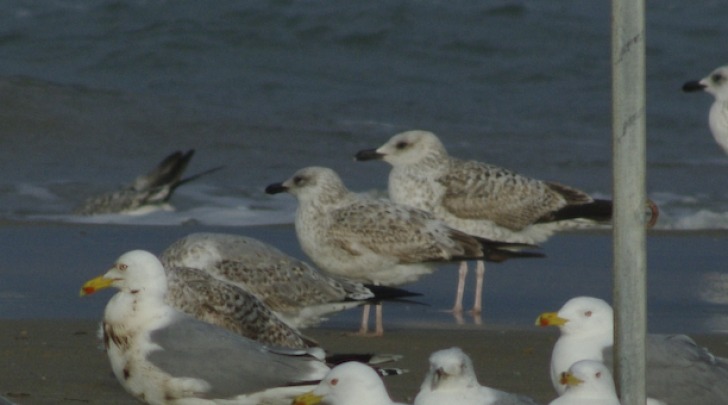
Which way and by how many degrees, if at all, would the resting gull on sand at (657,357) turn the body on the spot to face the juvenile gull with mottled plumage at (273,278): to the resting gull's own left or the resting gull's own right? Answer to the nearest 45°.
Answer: approximately 45° to the resting gull's own right

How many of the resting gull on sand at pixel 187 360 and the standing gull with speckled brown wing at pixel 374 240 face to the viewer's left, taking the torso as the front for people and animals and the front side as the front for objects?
2

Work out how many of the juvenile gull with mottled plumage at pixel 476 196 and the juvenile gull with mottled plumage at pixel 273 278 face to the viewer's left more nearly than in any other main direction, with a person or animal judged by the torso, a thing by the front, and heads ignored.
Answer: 2

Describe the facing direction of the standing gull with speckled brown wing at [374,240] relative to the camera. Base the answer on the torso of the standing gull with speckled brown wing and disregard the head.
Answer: to the viewer's left

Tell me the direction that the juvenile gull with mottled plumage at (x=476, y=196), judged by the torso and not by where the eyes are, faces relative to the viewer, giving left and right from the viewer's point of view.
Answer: facing to the left of the viewer

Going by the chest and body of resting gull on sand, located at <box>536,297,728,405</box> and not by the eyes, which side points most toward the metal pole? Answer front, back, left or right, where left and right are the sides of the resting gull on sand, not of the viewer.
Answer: left

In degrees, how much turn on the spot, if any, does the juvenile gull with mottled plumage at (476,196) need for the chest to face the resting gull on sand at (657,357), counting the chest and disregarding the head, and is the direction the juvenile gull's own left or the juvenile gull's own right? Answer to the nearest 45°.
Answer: approximately 90° to the juvenile gull's own left

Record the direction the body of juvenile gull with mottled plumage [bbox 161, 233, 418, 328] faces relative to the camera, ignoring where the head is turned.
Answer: to the viewer's left

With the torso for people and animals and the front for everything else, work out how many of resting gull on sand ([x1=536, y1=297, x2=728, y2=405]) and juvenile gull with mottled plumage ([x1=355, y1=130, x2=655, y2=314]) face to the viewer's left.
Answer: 2

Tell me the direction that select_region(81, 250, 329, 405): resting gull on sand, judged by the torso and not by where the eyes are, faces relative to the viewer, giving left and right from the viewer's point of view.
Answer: facing to the left of the viewer

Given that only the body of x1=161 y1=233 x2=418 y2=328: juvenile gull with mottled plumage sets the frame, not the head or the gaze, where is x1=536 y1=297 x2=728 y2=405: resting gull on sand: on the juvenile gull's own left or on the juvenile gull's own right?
on the juvenile gull's own left
